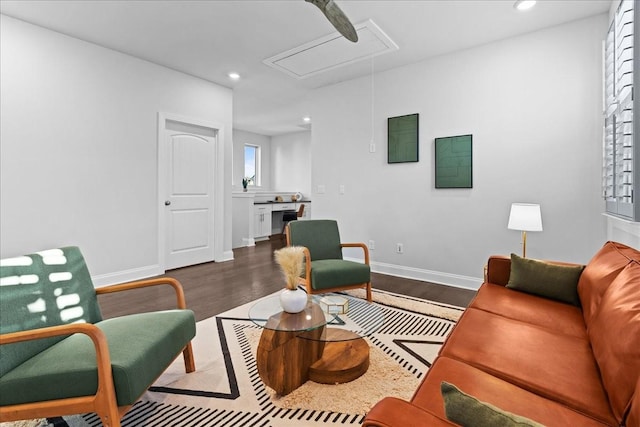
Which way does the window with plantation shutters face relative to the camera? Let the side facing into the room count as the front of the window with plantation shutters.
to the viewer's left

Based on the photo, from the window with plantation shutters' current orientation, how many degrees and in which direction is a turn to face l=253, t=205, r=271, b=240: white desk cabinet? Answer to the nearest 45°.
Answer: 0° — it already faces it

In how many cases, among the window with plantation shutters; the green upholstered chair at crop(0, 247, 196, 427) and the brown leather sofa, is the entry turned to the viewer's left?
2

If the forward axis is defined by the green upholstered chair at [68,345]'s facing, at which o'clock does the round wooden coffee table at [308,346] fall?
The round wooden coffee table is roughly at 11 o'clock from the green upholstered chair.

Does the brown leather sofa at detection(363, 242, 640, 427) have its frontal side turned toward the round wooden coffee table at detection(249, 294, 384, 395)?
yes

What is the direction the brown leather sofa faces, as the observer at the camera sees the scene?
facing to the left of the viewer

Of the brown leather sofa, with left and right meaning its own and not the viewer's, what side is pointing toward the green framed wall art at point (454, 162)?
right

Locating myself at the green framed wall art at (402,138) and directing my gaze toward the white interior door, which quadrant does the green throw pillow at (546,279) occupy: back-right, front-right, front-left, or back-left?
back-left

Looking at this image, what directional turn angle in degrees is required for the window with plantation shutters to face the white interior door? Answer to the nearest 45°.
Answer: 0° — it already faces it

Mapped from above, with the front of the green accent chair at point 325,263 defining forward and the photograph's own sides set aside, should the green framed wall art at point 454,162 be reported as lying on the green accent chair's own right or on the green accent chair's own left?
on the green accent chair's own left
